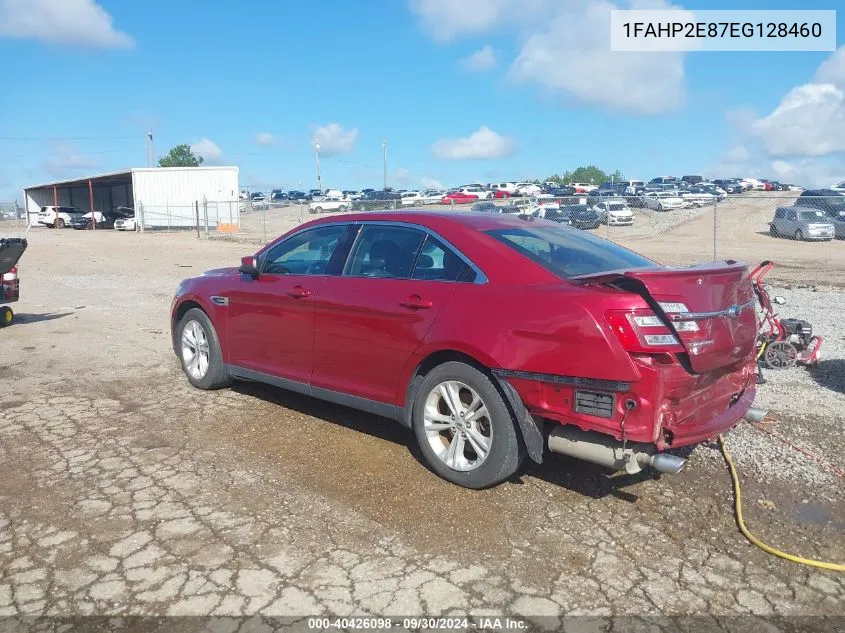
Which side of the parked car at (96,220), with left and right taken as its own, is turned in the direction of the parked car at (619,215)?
left

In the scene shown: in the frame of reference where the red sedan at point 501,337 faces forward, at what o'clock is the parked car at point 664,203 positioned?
The parked car is roughly at 2 o'clock from the red sedan.

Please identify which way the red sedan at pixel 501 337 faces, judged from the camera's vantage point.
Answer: facing away from the viewer and to the left of the viewer

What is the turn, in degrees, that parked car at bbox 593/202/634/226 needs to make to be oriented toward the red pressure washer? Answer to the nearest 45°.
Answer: approximately 45° to its right

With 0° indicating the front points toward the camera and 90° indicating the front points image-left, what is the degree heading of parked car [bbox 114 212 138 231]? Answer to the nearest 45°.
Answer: approximately 45°

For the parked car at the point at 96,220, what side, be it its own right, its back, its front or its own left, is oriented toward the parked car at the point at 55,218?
right

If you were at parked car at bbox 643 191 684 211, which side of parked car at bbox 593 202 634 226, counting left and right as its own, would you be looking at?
back

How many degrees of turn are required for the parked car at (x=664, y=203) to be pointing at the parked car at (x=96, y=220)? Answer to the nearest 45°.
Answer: approximately 135° to its right

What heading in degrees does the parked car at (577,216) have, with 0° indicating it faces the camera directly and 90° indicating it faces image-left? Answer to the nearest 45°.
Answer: approximately 315°

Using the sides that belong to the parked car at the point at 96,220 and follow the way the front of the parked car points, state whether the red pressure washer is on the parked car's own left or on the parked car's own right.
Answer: on the parked car's own left

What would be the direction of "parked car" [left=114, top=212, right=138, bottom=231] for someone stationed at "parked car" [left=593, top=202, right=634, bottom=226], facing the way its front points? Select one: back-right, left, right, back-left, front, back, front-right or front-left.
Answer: back-right

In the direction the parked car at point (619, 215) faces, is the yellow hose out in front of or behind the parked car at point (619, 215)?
in front

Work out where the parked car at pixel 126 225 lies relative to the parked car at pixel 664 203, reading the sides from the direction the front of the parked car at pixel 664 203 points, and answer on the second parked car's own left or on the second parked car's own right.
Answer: on the second parked car's own right

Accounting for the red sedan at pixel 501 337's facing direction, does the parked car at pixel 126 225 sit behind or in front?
in front

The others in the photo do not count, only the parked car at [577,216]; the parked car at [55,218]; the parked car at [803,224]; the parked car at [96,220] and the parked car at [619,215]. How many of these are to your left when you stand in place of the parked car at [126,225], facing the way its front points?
3
